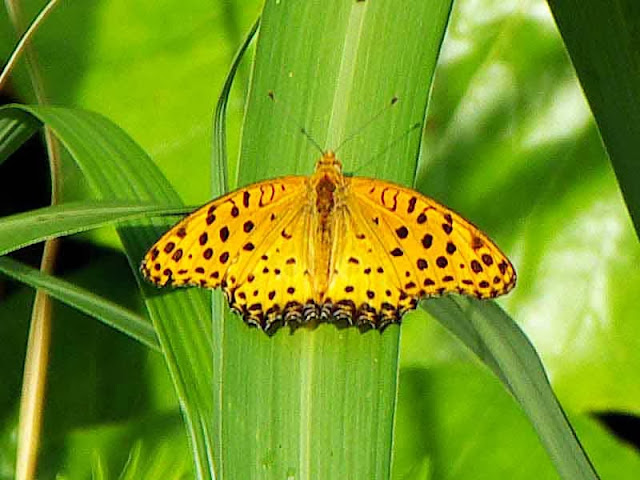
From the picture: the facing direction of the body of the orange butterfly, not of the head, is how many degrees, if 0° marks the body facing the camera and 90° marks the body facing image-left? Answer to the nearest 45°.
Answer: approximately 180°
